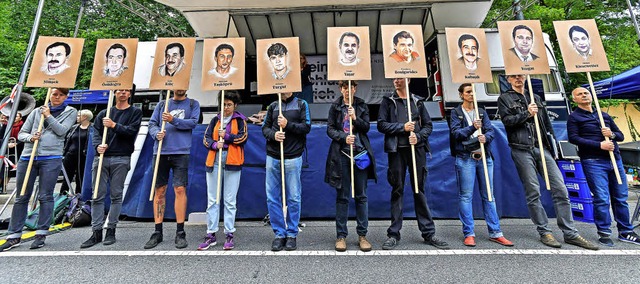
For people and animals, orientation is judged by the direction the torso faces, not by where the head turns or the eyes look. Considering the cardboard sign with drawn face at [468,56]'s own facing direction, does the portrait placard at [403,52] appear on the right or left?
on its right

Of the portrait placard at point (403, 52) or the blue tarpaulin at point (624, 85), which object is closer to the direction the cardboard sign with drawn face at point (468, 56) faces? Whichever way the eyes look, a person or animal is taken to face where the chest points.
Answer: the portrait placard

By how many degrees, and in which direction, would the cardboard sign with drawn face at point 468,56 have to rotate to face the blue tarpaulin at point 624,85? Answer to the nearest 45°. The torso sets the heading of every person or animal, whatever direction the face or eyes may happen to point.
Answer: approximately 135° to its left

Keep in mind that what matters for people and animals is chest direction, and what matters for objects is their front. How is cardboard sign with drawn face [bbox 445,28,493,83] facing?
toward the camera

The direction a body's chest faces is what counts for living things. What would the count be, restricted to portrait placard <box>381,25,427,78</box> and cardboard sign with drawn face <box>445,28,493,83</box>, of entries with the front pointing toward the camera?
2

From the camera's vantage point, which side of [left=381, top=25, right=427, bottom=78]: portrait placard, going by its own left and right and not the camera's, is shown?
front

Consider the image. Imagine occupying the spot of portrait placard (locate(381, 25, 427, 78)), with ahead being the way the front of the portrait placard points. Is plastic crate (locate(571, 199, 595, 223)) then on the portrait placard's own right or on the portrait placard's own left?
on the portrait placard's own left

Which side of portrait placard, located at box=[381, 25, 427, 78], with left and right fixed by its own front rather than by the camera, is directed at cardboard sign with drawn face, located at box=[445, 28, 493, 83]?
left
